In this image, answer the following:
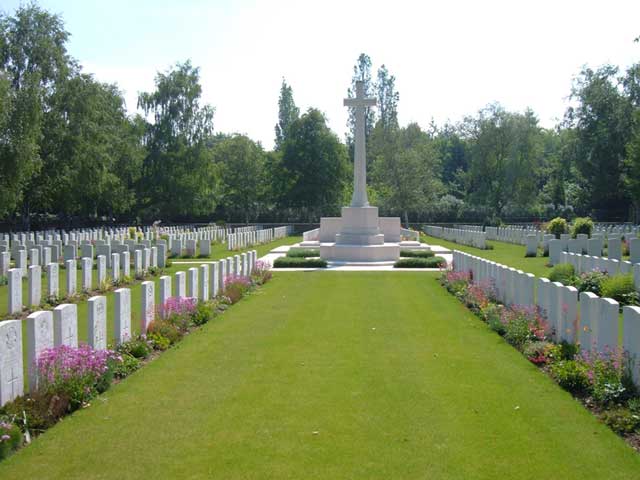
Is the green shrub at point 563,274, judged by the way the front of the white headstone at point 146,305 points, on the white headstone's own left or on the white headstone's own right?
on the white headstone's own left

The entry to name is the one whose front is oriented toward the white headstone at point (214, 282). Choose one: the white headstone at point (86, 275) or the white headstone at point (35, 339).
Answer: the white headstone at point (86, 275)

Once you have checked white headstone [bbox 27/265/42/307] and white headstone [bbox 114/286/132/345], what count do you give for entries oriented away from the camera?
0

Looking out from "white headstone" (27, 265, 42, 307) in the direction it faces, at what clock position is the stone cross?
The stone cross is roughly at 9 o'clock from the white headstone.

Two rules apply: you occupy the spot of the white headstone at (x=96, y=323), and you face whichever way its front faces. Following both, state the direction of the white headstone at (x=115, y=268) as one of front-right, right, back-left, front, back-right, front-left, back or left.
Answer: back-left

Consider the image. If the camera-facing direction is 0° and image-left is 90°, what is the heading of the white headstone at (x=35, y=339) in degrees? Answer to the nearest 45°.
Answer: approximately 315°

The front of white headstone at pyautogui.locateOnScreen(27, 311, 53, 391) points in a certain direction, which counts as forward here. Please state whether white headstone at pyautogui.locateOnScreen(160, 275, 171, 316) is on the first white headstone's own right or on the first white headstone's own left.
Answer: on the first white headstone's own left

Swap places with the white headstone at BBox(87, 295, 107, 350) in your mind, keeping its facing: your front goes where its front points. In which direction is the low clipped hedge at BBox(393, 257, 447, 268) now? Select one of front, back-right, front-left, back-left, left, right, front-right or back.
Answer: left

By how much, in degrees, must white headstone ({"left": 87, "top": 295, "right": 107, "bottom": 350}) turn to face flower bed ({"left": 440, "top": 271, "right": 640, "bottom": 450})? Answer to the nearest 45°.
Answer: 0° — it already faces it

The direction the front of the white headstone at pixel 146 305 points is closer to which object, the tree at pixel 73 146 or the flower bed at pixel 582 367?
the flower bed
